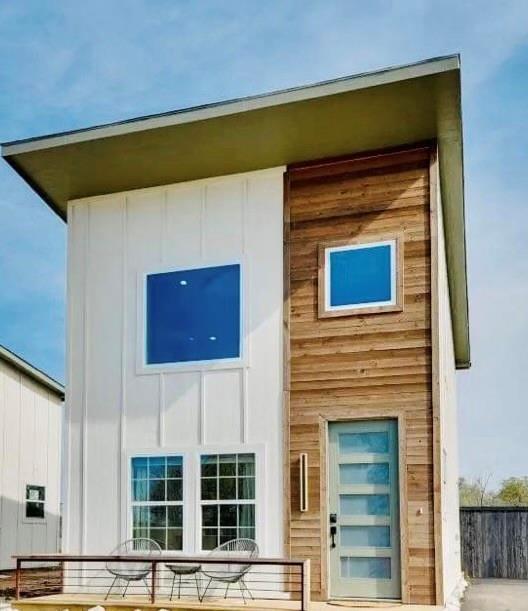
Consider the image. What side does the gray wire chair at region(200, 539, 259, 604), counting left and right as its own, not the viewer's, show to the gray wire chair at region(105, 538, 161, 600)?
right

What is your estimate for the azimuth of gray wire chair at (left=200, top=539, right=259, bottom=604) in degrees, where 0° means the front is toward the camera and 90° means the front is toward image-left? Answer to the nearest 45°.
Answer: approximately 45°

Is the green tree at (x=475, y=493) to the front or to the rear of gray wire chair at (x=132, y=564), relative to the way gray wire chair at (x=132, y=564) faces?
to the rear

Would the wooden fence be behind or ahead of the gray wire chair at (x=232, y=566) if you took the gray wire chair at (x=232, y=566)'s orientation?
behind

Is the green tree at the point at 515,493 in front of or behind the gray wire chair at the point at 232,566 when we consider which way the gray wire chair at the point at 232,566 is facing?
behind

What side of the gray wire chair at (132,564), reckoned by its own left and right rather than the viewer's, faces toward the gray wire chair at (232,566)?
left

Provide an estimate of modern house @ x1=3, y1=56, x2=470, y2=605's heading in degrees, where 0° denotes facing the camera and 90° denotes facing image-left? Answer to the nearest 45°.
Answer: approximately 0°

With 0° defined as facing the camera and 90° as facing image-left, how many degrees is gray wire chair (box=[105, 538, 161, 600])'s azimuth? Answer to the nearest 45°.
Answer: approximately 45°
